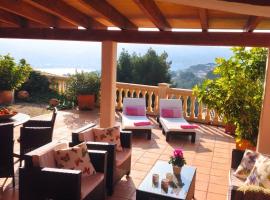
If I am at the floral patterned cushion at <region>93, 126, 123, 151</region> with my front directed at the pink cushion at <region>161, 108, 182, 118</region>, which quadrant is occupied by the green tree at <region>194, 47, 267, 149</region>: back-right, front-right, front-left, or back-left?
front-right

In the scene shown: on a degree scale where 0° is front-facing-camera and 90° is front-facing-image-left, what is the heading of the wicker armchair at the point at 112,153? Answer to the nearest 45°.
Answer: approximately 315°

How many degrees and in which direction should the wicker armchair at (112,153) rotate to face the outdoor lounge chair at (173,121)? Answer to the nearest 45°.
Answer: approximately 90° to its left

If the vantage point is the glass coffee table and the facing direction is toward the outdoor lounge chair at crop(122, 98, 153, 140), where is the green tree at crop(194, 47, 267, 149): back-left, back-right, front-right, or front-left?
front-right

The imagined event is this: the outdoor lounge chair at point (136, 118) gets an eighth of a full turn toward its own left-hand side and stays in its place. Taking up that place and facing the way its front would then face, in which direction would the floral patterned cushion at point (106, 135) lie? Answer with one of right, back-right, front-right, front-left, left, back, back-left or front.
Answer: front-right

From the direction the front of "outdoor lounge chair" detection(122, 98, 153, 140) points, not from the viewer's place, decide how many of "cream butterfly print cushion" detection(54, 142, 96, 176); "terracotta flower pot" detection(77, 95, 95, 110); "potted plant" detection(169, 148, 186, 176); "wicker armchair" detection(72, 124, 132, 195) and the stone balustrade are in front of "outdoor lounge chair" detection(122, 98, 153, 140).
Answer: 3

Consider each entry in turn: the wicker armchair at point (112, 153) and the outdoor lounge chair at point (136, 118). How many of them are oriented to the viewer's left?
0

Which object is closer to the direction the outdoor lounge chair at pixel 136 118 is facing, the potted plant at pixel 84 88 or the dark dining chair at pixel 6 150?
the dark dining chair

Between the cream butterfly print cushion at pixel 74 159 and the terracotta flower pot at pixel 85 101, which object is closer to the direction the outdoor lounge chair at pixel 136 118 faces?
the cream butterfly print cushion

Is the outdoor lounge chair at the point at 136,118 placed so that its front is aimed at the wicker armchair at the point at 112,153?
yes

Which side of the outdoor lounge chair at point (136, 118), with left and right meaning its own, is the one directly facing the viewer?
front

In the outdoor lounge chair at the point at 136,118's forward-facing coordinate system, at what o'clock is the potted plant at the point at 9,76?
The potted plant is roughly at 4 o'clock from the outdoor lounge chair.

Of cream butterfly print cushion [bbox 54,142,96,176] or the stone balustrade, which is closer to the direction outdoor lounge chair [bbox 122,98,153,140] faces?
the cream butterfly print cushion

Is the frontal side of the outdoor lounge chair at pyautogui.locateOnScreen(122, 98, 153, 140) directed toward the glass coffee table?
yes

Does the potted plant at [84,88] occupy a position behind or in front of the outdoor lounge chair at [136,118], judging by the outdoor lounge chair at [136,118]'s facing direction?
behind

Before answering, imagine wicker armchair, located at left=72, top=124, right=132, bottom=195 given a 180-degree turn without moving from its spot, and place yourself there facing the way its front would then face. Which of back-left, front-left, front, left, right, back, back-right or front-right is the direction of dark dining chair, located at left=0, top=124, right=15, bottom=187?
front-left

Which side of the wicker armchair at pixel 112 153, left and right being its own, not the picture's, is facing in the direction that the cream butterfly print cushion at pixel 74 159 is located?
right

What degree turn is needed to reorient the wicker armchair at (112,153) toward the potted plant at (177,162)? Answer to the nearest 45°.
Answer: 0° — it already faces it
